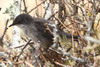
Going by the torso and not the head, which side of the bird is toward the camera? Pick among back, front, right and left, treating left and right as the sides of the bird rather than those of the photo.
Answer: left
